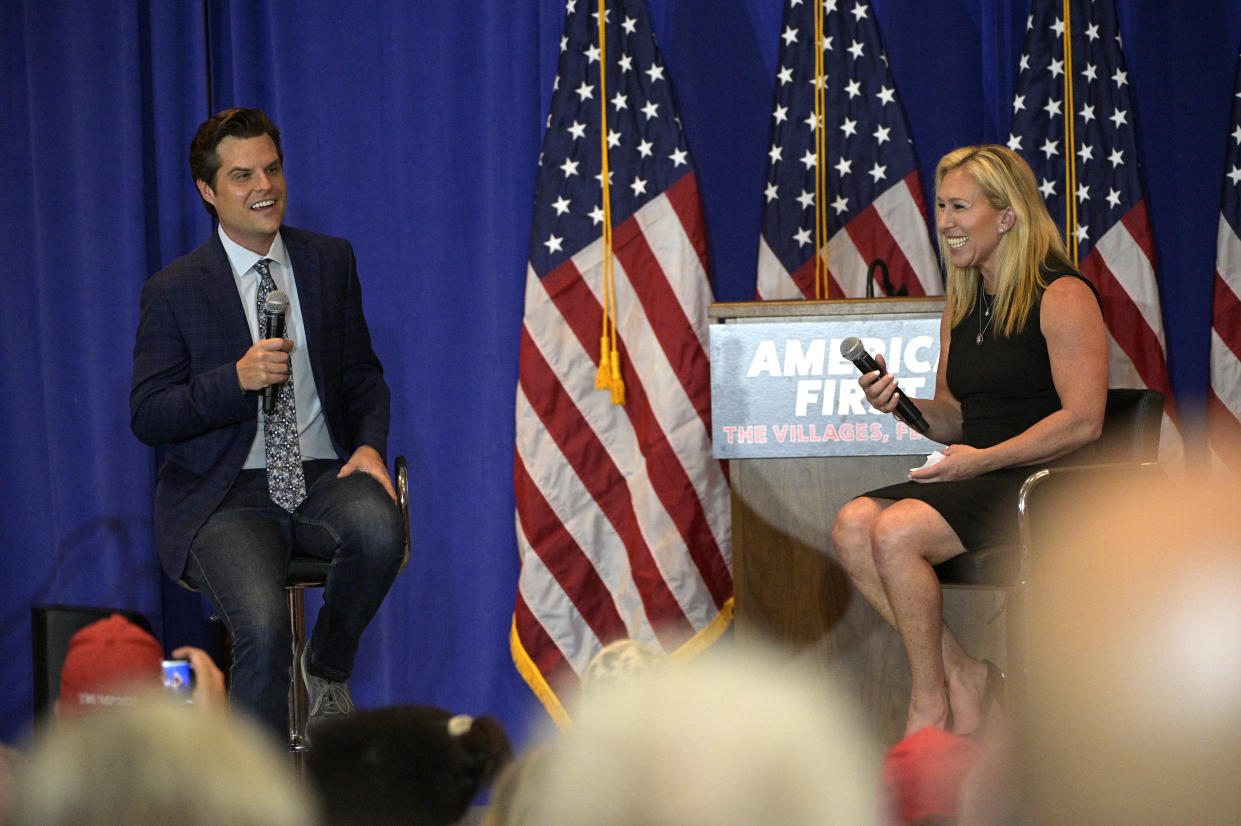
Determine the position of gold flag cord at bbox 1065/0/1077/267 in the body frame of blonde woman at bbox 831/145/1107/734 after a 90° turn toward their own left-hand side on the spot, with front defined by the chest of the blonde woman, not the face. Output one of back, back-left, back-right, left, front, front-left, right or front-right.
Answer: back-left

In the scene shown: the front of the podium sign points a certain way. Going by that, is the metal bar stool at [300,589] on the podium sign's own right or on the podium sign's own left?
on the podium sign's own right

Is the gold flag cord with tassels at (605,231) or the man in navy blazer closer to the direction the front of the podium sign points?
the man in navy blazer

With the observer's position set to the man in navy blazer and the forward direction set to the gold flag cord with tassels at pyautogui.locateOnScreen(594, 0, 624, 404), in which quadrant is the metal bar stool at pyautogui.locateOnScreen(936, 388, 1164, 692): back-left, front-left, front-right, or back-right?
front-right

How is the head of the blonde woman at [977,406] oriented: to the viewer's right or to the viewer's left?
to the viewer's left

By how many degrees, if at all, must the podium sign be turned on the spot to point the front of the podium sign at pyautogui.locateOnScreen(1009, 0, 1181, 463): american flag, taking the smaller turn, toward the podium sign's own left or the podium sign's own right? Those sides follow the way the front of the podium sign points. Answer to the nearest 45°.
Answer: approximately 135° to the podium sign's own left

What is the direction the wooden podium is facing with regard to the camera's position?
facing the viewer

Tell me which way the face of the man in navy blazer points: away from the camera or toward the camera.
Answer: toward the camera

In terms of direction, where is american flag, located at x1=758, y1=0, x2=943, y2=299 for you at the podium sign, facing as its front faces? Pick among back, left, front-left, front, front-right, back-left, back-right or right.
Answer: back

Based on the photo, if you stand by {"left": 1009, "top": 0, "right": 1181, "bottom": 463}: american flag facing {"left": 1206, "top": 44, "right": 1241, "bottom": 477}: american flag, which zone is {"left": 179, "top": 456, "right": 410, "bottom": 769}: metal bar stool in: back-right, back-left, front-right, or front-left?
back-right

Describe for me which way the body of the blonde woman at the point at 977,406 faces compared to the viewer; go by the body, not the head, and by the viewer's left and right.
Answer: facing the viewer and to the left of the viewer

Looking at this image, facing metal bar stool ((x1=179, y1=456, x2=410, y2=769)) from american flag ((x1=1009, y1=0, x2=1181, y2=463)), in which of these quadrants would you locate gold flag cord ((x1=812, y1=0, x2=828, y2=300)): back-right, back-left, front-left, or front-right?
front-right

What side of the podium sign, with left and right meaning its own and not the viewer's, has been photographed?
front

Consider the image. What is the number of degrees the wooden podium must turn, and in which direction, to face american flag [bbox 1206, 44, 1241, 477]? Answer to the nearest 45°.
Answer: approximately 135° to its left
